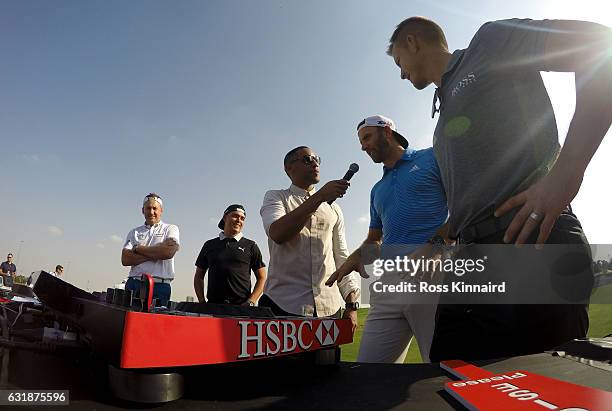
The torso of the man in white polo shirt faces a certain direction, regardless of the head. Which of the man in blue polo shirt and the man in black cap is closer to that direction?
the man in blue polo shirt

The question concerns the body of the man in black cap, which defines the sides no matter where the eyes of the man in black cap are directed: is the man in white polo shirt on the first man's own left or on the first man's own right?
on the first man's own right

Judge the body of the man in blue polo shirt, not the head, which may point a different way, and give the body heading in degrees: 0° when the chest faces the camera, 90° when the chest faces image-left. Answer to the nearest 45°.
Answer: approximately 45°

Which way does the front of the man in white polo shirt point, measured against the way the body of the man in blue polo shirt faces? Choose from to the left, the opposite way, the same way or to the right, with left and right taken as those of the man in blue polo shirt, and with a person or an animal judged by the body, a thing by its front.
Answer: to the left

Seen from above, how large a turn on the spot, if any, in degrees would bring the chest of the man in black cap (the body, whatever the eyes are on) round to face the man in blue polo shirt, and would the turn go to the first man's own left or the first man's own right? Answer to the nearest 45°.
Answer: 0° — they already face them

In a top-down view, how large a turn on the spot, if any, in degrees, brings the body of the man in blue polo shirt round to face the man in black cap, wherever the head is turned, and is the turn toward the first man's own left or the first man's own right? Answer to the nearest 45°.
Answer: approximately 90° to the first man's own right

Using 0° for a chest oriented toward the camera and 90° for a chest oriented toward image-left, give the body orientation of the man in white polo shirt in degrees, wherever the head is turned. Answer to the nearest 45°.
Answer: approximately 0°

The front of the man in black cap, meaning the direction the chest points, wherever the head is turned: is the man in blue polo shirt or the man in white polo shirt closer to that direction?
the man in blue polo shirt
